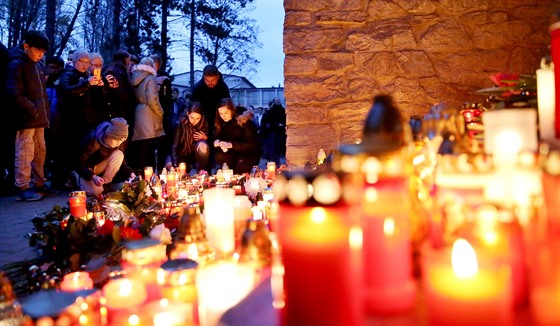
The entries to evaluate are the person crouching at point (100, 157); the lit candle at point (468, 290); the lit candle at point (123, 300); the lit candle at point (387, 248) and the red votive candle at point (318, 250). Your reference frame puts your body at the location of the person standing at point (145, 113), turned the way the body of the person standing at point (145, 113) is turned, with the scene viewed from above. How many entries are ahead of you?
0

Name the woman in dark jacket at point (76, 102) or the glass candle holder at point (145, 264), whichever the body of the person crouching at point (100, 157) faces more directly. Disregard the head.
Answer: the glass candle holder

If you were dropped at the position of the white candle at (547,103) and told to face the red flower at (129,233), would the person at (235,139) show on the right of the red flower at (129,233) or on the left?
right

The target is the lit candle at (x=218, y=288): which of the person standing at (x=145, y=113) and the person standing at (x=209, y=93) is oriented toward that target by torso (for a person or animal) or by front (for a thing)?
the person standing at (x=209, y=93)

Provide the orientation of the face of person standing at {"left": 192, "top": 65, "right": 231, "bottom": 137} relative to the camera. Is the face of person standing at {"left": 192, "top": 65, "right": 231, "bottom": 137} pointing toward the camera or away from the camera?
toward the camera

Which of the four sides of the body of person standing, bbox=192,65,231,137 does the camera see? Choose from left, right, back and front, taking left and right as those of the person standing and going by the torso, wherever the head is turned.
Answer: front

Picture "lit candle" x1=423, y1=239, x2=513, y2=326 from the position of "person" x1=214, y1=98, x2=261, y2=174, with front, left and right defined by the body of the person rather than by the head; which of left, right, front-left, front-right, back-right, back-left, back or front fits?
front-left

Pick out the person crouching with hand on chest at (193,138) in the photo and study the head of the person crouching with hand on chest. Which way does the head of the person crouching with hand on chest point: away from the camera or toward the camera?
toward the camera

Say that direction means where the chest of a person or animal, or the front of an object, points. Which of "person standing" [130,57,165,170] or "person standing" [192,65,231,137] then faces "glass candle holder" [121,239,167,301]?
"person standing" [192,65,231,137]

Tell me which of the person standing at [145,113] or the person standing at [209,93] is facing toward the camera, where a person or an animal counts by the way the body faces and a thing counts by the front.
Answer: the person standing at [209,93]

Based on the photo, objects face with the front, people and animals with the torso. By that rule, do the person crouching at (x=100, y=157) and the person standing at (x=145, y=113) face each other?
no

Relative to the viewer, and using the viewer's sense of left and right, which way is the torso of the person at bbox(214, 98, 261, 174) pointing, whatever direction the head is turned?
facing the viewer and to the left of the viewer

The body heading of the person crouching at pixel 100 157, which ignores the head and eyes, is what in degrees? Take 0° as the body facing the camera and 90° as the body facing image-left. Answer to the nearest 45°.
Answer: approximately 315°

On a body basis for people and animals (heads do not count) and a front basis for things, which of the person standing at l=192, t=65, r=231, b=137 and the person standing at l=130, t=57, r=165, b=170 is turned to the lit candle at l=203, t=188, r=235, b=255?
the person standing at l=192, t=65, r=231, b=137

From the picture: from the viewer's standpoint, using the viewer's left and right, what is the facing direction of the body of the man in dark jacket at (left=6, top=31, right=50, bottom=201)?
facing the viewer and to the right of the viewer

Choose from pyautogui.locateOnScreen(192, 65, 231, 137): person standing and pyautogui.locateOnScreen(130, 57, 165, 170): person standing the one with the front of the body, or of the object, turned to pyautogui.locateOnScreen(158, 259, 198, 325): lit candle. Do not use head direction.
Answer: pyautogui.locateOnScreen(192, 65, 231, 137): person standing
